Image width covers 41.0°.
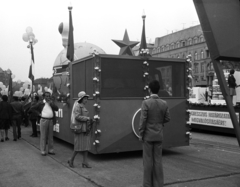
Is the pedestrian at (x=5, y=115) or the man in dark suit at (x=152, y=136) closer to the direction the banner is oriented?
the man in dark suit

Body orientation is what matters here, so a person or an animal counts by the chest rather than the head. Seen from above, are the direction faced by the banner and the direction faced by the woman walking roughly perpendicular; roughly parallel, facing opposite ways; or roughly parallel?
roughly perpendicular

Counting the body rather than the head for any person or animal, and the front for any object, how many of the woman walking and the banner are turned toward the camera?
1

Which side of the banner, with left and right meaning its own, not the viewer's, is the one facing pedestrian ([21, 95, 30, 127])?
right
